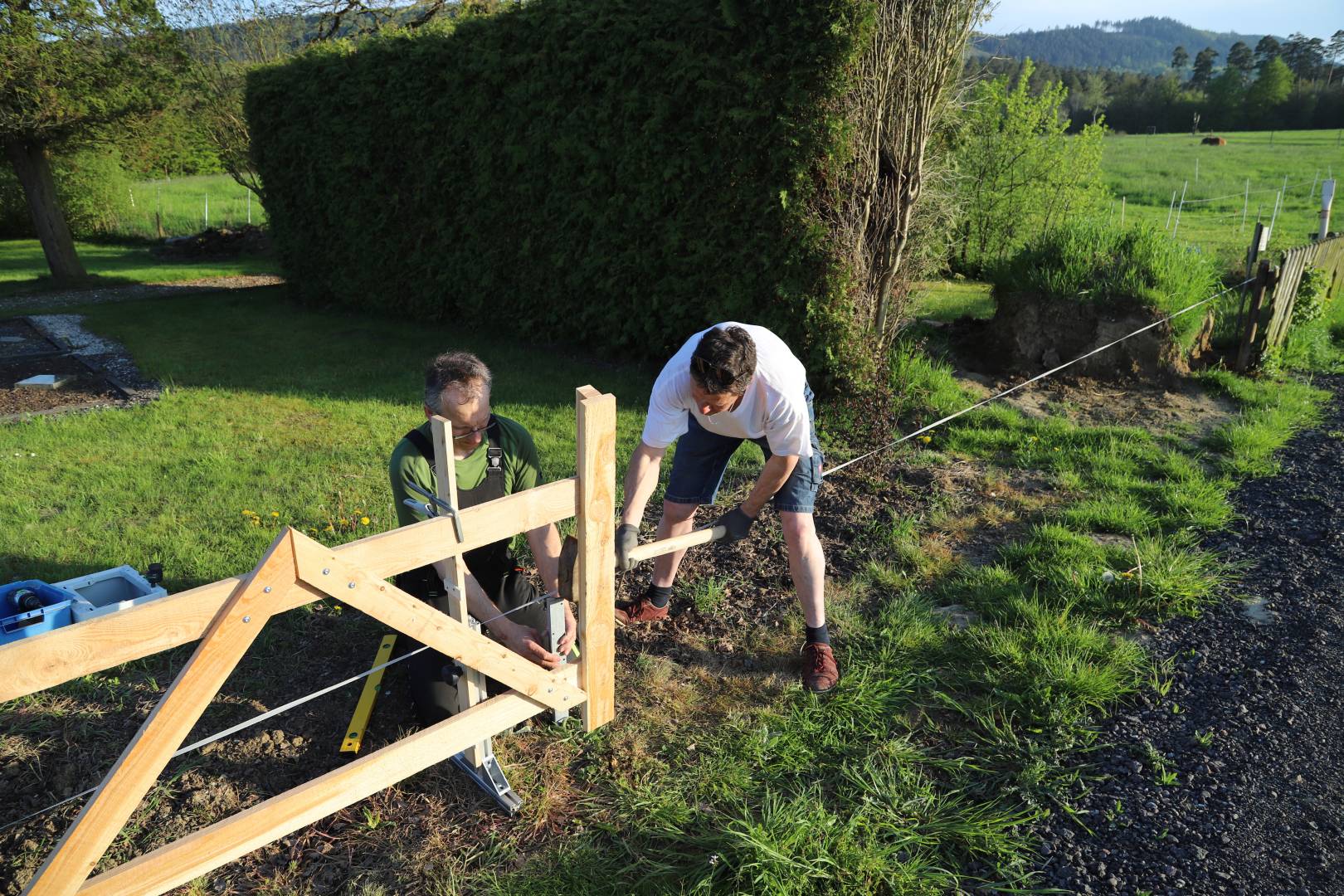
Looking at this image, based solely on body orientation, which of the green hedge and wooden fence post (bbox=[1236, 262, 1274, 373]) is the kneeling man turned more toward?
the wooden fence post

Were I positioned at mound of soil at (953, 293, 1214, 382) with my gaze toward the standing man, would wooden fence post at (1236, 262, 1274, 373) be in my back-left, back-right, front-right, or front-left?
back-left

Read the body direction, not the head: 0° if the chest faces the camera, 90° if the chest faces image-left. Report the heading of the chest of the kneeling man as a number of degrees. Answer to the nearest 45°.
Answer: approximately 315°

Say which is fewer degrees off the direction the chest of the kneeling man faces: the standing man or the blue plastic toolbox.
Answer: the standing man

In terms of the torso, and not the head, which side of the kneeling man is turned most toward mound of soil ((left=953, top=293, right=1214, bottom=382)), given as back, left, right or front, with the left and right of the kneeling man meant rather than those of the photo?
left

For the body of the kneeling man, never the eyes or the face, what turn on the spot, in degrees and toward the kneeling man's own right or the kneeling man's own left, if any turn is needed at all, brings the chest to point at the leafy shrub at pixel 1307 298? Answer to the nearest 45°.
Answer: approximately 90° to the kneeling man's own left

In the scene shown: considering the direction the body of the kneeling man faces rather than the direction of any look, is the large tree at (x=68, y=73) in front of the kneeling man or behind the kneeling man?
behind

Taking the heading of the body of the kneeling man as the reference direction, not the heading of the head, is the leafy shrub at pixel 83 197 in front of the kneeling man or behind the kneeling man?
behind

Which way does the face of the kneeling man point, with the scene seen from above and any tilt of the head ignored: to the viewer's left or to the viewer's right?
to the viewer's right

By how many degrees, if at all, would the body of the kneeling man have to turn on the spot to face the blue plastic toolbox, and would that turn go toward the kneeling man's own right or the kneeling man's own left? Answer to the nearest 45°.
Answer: approximately 135° to the kneeling man's own right
